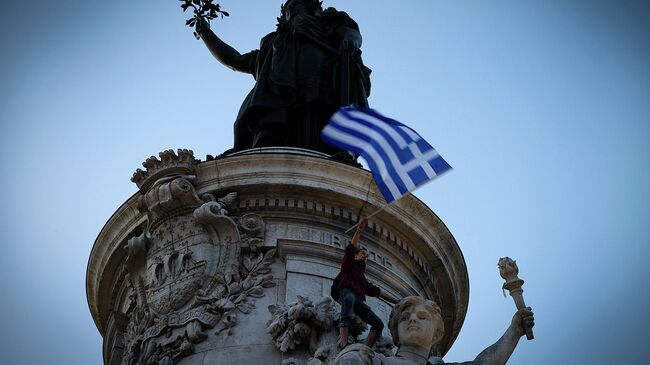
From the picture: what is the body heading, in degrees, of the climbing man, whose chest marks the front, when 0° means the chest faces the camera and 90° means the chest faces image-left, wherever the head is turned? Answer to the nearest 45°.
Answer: approximately 315°

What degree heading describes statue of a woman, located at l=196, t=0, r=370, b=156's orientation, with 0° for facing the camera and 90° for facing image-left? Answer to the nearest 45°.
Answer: approximately 0°
